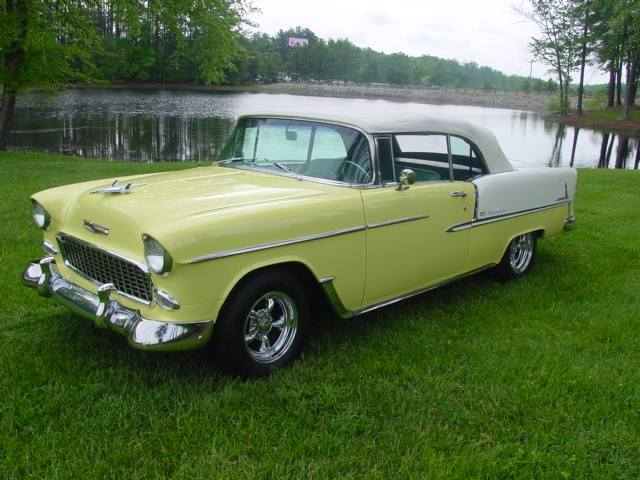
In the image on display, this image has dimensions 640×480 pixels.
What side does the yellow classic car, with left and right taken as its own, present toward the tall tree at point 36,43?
right

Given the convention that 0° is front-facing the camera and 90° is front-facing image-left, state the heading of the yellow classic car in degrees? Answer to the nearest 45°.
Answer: approximately 45°
